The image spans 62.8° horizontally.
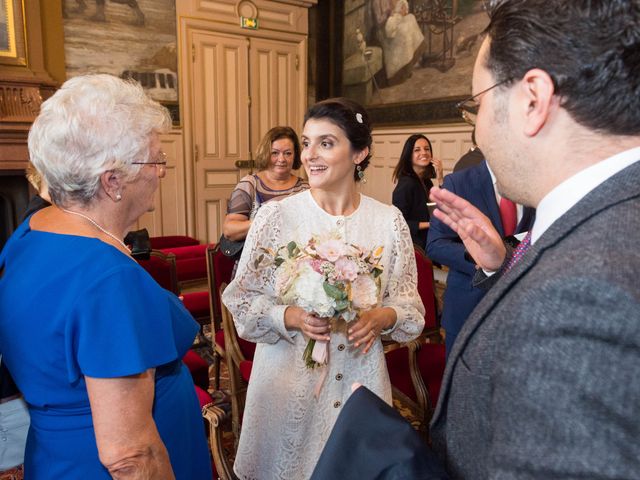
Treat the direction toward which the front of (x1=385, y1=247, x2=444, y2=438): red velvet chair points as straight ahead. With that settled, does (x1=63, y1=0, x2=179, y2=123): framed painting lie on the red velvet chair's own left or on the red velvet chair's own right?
on the red velvet chair's own right

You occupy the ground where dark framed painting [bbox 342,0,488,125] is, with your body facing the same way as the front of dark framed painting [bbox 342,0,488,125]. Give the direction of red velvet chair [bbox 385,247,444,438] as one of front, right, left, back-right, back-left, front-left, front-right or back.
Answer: front

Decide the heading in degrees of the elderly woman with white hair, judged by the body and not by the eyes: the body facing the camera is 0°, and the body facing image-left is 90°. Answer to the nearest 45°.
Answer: approximately 225°

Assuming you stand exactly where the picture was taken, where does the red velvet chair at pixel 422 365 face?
facing the viewer and to the left of the viewer

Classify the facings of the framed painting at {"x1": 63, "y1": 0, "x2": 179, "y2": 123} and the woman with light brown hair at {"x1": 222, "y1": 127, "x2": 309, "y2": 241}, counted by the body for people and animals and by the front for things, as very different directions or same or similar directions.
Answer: same or similar directions

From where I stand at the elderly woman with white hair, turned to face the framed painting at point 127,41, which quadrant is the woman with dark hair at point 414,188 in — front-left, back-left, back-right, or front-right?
front-right

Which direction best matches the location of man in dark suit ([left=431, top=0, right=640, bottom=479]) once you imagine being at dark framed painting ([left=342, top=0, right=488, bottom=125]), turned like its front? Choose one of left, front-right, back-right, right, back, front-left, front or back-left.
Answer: front

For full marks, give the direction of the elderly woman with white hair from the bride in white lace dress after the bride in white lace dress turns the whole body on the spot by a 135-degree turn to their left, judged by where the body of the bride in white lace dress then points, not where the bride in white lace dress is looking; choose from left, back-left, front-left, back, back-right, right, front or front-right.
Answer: back

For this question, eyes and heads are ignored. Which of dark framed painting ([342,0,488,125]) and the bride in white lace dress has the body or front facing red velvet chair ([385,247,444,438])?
the dark framed painting

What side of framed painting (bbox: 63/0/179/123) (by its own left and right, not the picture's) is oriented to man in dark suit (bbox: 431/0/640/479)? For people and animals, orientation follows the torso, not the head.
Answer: front

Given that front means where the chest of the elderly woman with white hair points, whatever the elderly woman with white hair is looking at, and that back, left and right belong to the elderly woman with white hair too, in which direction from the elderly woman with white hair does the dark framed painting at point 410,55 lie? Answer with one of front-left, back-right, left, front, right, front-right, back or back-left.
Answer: front

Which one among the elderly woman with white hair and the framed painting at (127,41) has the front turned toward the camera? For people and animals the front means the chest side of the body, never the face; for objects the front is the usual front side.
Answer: the framed painting

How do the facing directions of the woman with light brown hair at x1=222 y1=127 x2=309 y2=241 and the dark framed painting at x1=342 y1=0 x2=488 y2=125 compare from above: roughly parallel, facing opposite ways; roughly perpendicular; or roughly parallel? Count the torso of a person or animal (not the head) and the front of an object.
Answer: roughly parallel

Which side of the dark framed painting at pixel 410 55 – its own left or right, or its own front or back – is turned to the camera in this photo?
front

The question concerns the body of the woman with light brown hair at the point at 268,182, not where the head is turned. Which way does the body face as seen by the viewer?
toward the camera

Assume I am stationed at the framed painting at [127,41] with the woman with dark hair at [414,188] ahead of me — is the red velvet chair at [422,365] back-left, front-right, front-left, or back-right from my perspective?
front-right

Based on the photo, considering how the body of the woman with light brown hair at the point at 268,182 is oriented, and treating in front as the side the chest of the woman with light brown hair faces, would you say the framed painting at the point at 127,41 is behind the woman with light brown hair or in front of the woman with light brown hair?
behind
